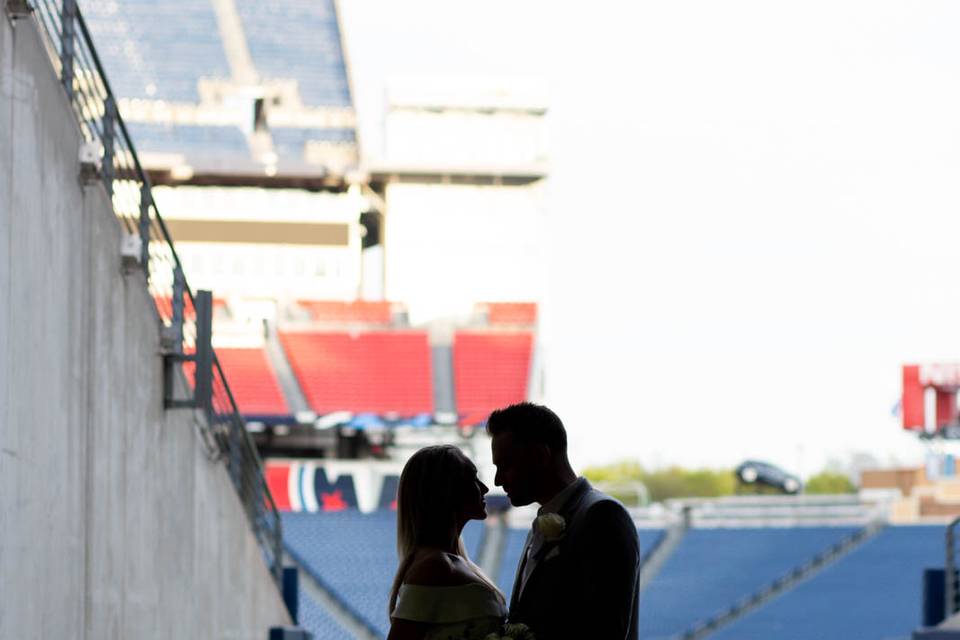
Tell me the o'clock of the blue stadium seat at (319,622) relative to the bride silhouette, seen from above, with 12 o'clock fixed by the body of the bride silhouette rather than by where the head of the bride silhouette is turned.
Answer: The blue stadium seat is roughly at 9 o'clock from the bride silhouette.

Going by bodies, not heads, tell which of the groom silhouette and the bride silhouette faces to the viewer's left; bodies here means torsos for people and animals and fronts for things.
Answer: the groom silhouette

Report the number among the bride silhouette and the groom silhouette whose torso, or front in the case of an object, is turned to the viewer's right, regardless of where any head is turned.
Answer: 1

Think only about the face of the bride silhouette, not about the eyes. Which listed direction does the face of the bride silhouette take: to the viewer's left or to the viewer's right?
to the viewer's right

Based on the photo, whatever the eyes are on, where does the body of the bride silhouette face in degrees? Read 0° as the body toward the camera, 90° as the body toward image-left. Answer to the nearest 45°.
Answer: approximately 270°

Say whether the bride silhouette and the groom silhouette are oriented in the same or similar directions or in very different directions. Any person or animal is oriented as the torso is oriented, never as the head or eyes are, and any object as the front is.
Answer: very different directions

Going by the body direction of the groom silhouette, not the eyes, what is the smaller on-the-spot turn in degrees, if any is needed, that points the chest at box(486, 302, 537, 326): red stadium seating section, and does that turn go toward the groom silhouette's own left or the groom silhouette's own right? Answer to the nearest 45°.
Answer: approximately 90° to the groom silhouette's own right

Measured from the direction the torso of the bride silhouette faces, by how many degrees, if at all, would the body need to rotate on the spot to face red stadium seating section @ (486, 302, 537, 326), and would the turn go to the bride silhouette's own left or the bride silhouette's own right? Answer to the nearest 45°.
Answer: approximately 90° to the bride silhouette's own left

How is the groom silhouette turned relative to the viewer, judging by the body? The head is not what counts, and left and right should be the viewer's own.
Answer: facing to the left of the viewer
